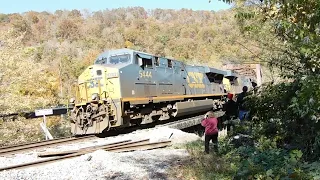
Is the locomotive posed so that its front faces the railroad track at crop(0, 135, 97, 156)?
yes

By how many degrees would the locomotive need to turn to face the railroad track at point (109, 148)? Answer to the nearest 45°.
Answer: approximately 45° to its left

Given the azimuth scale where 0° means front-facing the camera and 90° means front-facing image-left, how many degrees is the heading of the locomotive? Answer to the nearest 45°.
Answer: approximately 45°
